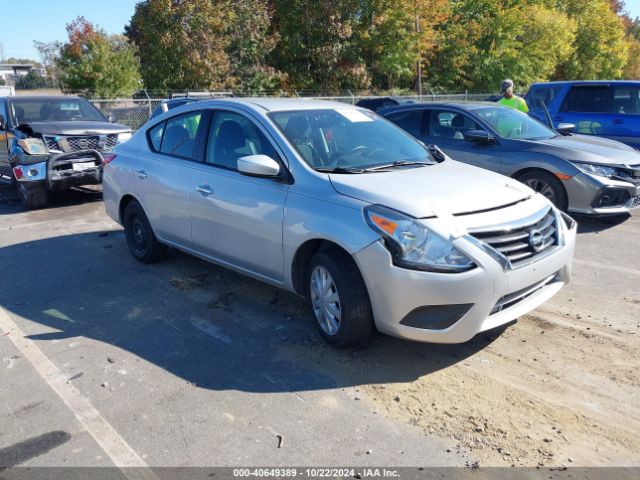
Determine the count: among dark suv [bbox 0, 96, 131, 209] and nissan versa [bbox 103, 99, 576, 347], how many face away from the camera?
0

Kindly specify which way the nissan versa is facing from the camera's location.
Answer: facing the viewer and to the right of the viewer

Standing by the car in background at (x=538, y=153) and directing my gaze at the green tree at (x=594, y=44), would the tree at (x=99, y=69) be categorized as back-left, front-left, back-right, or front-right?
front-left

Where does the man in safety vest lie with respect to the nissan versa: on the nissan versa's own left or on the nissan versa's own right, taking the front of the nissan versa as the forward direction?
on the nissan versa's own left

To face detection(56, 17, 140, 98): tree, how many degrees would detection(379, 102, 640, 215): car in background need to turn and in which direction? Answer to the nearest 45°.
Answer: approximately 180°

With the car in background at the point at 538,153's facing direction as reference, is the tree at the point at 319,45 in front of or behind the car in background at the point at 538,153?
behind

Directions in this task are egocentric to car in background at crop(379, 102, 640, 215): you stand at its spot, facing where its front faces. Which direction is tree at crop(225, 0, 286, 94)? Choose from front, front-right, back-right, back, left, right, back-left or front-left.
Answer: back

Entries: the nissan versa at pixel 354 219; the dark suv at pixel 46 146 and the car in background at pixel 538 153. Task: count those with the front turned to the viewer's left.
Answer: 0

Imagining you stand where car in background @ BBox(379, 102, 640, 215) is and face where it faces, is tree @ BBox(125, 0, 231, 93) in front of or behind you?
behind

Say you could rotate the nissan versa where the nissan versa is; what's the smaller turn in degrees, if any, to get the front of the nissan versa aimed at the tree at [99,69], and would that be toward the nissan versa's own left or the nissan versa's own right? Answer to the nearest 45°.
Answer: approximately 180°

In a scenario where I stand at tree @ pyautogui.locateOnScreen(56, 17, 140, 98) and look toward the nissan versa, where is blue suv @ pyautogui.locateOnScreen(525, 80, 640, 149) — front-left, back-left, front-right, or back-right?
front-left

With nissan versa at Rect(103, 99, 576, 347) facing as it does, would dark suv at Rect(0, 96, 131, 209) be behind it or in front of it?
behind

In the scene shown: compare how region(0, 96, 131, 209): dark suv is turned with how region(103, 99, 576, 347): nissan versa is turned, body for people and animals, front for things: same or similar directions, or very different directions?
same or similar directions

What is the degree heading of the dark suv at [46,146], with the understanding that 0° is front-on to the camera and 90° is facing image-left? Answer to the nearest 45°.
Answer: approximately 315°

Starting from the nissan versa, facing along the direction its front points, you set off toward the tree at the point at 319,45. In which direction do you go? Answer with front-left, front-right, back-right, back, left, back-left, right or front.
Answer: back-left

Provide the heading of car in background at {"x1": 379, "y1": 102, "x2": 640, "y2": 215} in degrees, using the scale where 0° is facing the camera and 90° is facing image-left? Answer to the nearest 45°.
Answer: approximately 315°
